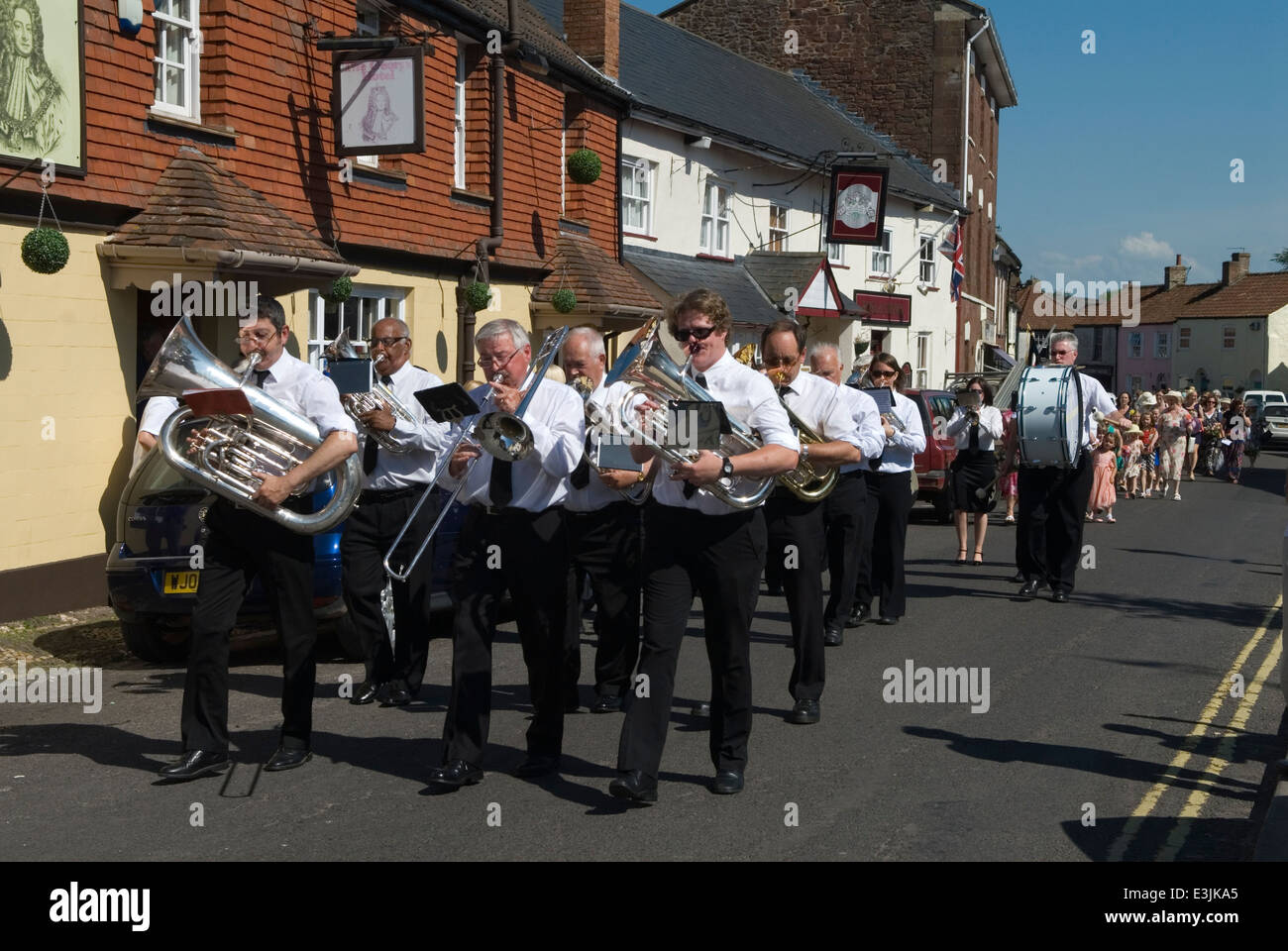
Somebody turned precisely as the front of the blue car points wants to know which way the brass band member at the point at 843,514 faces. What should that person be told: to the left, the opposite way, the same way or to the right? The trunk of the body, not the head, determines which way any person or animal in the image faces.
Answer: the opposite way

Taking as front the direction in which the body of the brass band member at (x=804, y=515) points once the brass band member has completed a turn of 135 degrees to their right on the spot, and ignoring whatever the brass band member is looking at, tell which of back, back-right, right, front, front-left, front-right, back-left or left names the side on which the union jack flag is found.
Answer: front

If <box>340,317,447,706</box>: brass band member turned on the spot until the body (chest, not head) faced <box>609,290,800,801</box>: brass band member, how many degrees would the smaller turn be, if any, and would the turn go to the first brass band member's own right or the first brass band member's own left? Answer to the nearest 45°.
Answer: approximately 90° to the first brass band member's own left

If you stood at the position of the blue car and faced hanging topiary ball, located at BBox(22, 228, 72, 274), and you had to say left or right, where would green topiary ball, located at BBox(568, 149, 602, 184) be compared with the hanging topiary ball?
right

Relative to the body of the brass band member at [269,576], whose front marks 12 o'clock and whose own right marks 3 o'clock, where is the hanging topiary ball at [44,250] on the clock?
The hanging topiary ball is roughly at 4 o'clock from the brass band member.

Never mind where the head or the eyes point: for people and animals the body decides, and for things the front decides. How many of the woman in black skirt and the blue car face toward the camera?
1

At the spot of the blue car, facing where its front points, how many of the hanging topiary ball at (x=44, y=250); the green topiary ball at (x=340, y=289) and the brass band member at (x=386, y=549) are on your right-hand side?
1
